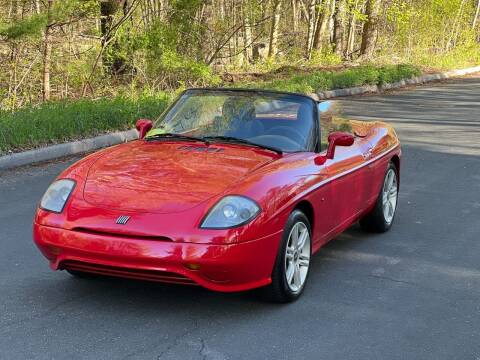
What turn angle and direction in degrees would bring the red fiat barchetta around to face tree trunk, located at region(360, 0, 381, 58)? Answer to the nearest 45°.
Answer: approximately 135° to its right

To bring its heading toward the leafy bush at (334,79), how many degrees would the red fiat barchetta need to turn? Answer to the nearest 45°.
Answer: approximately 135° to its right

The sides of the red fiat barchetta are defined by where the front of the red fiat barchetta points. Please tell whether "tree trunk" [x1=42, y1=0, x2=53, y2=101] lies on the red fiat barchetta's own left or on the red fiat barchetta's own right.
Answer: on the red fiat barchetta's own right

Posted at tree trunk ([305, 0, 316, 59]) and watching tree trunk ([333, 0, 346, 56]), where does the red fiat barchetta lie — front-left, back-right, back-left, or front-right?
back-right

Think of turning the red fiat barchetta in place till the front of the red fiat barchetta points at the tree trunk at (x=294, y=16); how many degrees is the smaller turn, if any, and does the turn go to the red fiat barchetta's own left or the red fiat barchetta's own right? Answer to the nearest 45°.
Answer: approximately 135° to the red fiat barchetta's own right

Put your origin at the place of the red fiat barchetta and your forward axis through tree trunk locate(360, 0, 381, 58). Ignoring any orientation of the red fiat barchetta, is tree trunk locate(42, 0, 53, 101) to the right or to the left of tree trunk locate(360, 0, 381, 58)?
left

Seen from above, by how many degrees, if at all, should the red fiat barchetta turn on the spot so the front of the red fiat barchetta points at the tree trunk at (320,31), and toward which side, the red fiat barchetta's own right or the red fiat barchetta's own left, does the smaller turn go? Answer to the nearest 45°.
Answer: approximately 135° to the red fiat barchetta's own right

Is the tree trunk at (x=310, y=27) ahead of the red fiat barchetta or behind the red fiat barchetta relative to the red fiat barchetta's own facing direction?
behind

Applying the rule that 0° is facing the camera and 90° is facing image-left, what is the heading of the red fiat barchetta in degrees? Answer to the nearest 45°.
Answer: approximately 45°
